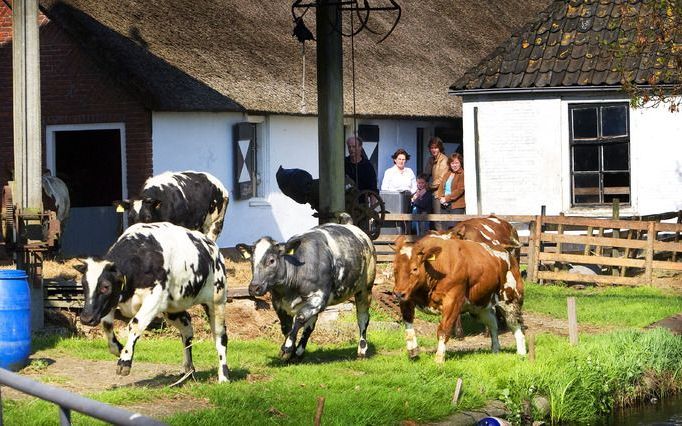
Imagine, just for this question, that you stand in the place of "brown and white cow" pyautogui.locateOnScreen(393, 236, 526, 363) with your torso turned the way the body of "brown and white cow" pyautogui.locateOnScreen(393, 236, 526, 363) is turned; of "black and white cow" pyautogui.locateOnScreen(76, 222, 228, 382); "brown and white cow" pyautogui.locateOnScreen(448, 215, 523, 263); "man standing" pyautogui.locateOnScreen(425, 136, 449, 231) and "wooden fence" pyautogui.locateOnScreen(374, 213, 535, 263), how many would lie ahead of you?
1

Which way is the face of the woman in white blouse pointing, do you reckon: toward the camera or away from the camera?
toward the camera

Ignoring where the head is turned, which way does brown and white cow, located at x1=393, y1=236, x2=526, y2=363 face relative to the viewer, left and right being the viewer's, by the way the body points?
facing the viewer and to the left of the viewer

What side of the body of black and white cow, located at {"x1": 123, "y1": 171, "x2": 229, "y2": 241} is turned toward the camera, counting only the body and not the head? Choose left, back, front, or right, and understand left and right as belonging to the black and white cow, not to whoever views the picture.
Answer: left

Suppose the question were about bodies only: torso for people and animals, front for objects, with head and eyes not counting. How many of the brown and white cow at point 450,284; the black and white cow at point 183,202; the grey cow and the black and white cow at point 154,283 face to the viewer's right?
0

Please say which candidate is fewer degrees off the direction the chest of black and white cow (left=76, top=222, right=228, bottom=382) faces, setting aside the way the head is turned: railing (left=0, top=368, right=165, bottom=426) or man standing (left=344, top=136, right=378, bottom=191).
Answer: the railing

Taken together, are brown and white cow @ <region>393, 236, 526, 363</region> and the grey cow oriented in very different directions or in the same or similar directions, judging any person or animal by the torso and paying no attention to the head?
same or similar directions

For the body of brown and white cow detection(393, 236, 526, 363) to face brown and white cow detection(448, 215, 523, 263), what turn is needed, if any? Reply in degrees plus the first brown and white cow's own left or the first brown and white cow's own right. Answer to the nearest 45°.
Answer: approximately 135° to the first brown and white cow's own right

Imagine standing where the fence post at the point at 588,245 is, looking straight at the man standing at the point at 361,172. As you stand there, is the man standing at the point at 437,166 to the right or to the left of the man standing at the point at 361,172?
right

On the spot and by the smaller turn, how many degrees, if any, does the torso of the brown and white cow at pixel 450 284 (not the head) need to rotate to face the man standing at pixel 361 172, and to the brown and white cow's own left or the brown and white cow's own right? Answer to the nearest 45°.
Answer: approximately 135° to the brown and white cow's own right

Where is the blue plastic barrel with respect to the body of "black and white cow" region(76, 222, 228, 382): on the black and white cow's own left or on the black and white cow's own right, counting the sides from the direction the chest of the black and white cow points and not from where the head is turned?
on the black and white cow's own right

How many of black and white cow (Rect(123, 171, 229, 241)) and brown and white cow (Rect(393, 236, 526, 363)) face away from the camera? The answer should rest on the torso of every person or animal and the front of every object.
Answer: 0

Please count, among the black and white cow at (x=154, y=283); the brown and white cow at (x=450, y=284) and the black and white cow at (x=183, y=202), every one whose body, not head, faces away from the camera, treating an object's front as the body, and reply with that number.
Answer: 0

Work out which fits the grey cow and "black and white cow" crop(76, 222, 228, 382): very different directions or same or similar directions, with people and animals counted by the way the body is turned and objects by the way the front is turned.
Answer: same or similar directions

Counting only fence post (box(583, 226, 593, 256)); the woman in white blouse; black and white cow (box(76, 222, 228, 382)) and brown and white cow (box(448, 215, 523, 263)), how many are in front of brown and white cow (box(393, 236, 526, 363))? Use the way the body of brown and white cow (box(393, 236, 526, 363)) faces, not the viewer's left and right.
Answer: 1
